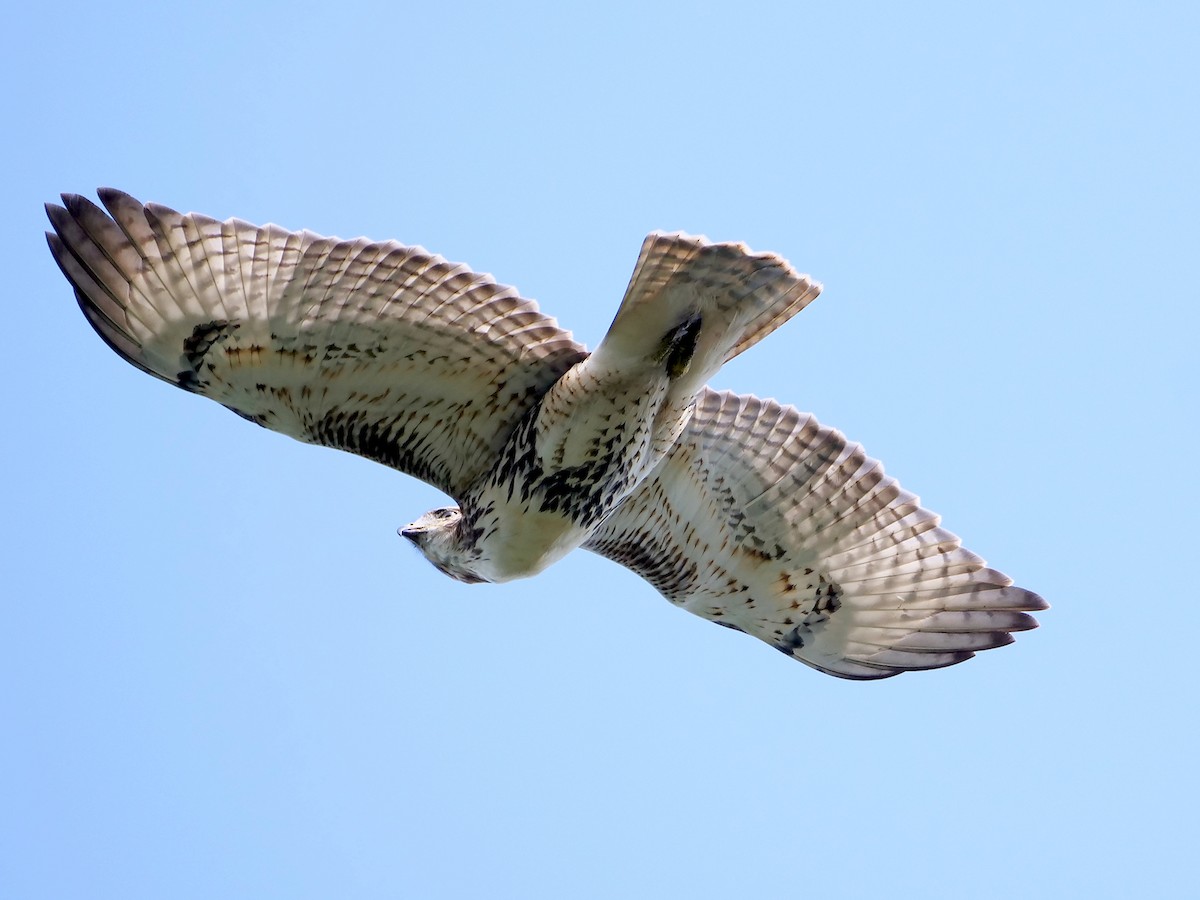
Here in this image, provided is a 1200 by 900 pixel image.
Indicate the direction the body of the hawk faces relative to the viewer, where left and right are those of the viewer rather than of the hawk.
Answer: facing away from the viewer and to the left of the viewer
